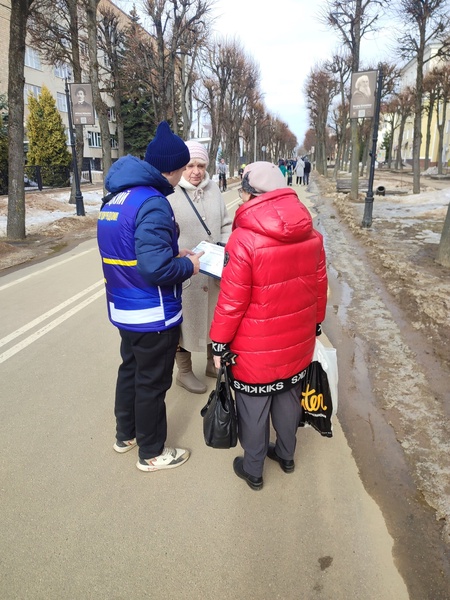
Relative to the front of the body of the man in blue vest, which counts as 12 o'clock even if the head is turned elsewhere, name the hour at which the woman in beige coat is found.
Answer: The woman in beige coat is roughly at 11 o'clock from the man in blue vest.

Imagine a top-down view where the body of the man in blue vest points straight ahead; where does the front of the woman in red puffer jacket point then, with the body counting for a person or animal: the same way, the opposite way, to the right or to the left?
to the left

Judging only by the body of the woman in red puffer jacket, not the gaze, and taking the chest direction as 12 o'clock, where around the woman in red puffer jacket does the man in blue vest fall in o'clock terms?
The man in blue vest is roughly at 11 o'clock from the woman in red puffer jacket.

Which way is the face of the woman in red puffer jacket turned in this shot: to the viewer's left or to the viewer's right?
to the viewer's left

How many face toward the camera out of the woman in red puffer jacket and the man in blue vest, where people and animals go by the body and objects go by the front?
0

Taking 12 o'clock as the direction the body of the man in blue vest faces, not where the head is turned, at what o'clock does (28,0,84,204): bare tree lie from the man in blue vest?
The bare tree is roughly at 10 o'clock from the man in blue vest.

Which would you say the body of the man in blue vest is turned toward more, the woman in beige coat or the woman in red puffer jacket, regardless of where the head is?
the woman in beige coat

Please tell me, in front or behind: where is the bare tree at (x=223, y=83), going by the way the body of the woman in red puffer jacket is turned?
in front

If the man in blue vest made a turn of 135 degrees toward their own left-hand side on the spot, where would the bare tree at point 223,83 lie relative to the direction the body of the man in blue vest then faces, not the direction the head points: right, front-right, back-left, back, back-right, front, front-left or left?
right

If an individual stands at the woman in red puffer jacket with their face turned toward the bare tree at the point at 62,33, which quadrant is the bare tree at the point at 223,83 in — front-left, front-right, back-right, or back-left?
front-right

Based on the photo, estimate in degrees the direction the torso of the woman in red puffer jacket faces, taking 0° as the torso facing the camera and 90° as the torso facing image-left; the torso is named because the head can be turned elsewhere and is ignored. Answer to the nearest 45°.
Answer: approximately 135°

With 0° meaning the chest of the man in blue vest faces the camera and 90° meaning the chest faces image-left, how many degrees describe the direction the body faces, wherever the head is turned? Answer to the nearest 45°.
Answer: approximately 225°
